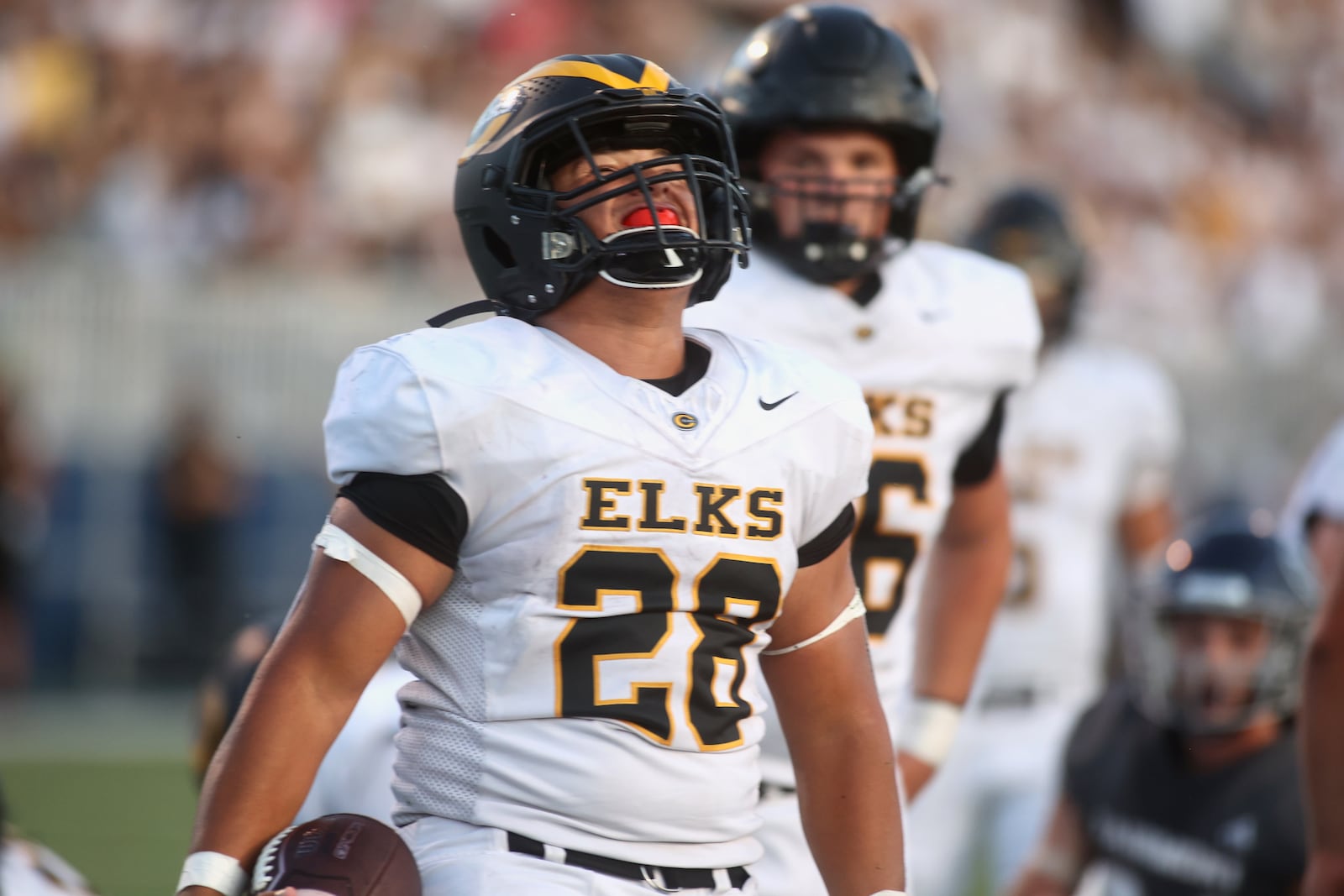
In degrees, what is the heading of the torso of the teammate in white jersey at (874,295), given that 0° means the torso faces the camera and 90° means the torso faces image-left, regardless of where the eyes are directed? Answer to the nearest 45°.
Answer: approximately 0°

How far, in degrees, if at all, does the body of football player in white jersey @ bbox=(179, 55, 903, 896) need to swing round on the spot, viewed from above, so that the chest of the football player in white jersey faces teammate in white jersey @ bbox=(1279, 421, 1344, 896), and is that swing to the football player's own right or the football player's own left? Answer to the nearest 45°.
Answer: approximately 45° to the football player's own left

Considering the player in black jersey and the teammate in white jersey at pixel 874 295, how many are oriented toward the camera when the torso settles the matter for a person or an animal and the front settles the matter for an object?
2
